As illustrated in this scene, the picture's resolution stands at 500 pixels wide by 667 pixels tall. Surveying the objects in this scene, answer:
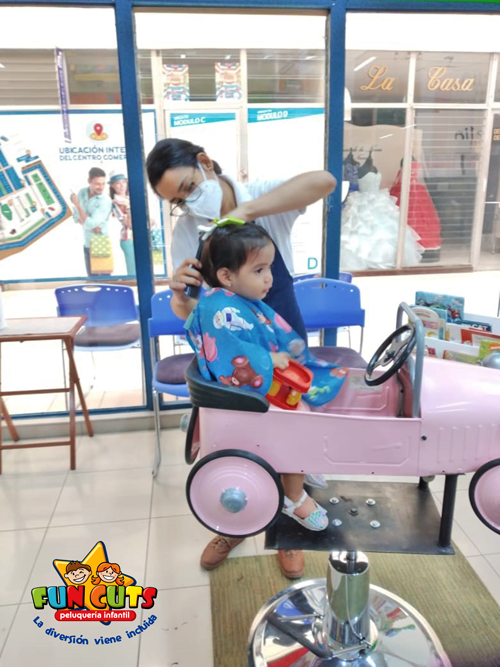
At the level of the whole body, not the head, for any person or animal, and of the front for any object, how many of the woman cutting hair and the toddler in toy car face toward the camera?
1

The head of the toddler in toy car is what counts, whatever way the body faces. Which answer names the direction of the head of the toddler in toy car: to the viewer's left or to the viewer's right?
to the viewer's right

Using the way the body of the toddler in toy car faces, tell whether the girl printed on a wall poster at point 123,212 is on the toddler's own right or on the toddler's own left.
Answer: on the toddler's own left

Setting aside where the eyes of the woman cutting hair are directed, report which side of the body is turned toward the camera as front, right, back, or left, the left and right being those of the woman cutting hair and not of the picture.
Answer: front

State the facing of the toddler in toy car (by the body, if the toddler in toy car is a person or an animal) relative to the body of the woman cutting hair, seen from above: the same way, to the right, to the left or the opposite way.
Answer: to the left

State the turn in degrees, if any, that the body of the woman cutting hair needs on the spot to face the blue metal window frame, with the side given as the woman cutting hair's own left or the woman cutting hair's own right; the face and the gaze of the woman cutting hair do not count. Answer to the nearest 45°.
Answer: approximately 180°

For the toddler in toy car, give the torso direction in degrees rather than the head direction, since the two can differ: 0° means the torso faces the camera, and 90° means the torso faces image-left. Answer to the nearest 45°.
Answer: approximately 270°

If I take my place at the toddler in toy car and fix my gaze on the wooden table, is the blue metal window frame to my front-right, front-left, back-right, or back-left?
front-right

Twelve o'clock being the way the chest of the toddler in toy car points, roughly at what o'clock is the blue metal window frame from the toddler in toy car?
The blue metal window frame is roughly at 9 o'clock from the toddler in toy car.
